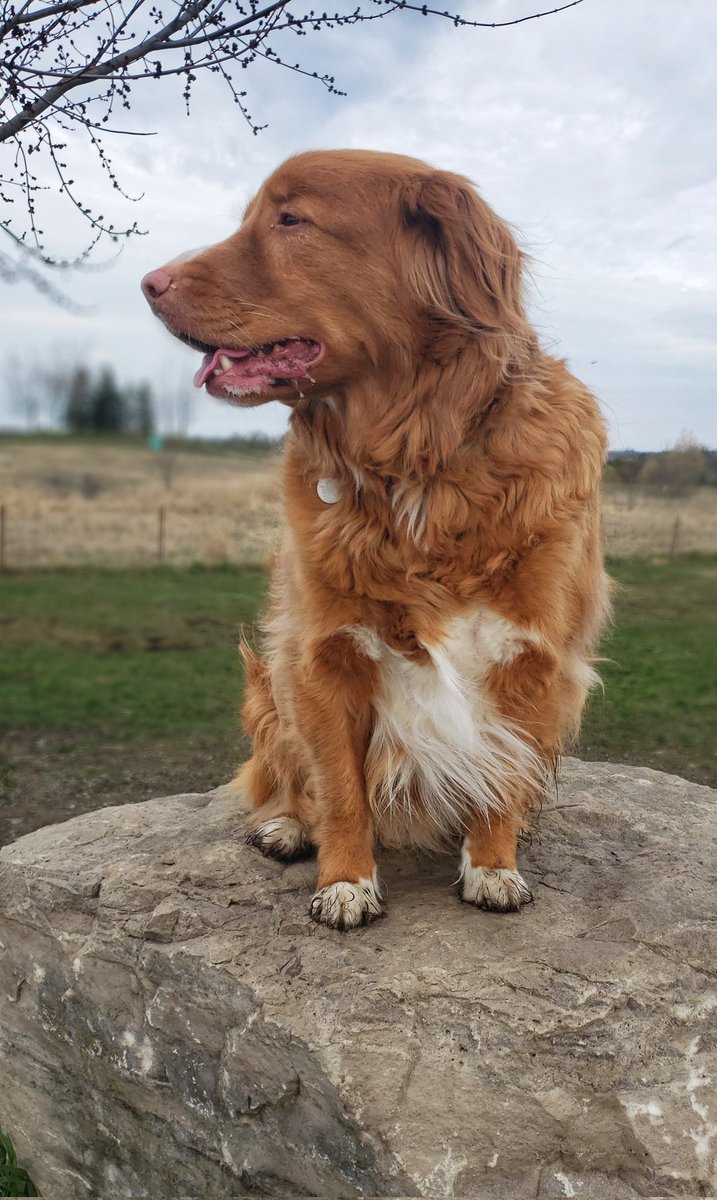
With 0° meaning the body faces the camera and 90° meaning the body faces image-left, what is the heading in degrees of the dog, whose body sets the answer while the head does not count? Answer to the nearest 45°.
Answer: approximately 0°

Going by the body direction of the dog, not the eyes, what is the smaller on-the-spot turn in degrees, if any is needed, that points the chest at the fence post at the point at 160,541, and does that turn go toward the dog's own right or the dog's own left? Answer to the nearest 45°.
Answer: approximately 180°

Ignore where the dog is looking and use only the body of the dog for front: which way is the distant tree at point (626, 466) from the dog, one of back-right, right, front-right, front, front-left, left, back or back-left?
back-left

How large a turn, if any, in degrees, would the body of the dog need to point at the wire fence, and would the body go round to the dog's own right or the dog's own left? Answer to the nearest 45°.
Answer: approximately 180°

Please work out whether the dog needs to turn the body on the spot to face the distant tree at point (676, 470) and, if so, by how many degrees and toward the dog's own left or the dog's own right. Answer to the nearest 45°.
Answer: approximately 135° to the dog's own left
